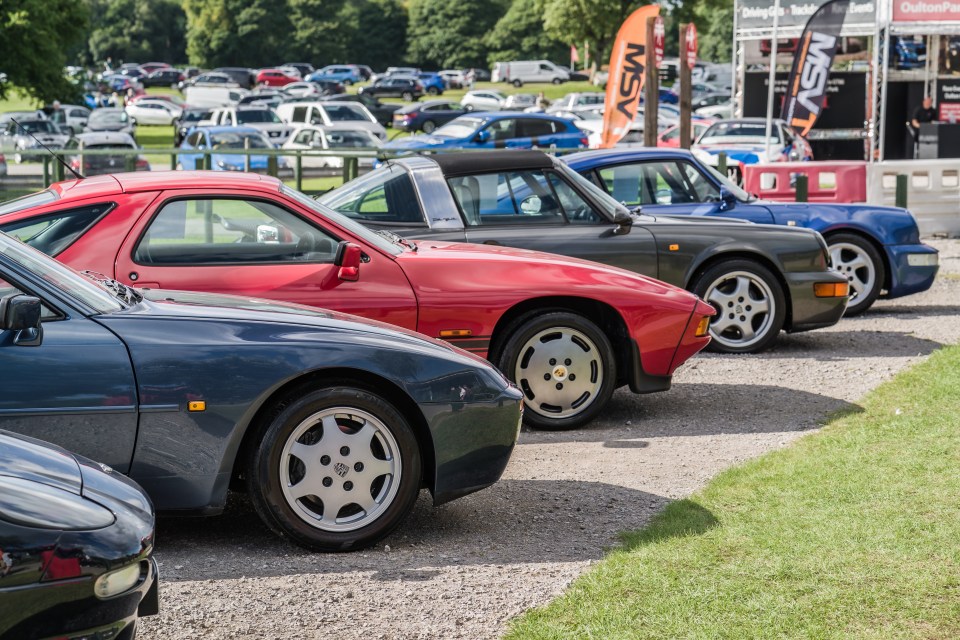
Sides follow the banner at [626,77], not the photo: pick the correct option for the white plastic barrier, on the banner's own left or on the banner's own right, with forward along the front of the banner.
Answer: on the banner's own left

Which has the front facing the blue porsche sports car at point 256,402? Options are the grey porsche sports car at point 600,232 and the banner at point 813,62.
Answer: the banner

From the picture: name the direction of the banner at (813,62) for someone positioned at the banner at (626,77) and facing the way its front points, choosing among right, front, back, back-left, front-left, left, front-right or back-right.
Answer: back-left

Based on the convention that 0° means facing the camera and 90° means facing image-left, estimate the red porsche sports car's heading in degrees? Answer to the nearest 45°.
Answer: approximately 270°

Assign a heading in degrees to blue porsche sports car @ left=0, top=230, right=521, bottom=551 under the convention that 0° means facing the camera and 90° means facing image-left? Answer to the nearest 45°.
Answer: approximately 270°

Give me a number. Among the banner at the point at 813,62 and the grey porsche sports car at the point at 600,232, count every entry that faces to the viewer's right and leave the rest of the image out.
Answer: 1

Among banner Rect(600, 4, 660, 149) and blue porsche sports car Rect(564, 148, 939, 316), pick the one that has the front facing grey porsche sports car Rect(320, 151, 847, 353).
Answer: the banner

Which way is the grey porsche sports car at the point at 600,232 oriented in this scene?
to the viewer's right

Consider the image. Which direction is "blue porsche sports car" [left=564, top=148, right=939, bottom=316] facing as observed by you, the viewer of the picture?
facing to the right of the viewer

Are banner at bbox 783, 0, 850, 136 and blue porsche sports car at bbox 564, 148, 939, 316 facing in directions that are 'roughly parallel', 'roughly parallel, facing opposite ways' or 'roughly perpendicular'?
roughly perpendicular

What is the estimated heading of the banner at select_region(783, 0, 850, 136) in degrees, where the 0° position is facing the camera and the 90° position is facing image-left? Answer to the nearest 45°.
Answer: approximately 0°
